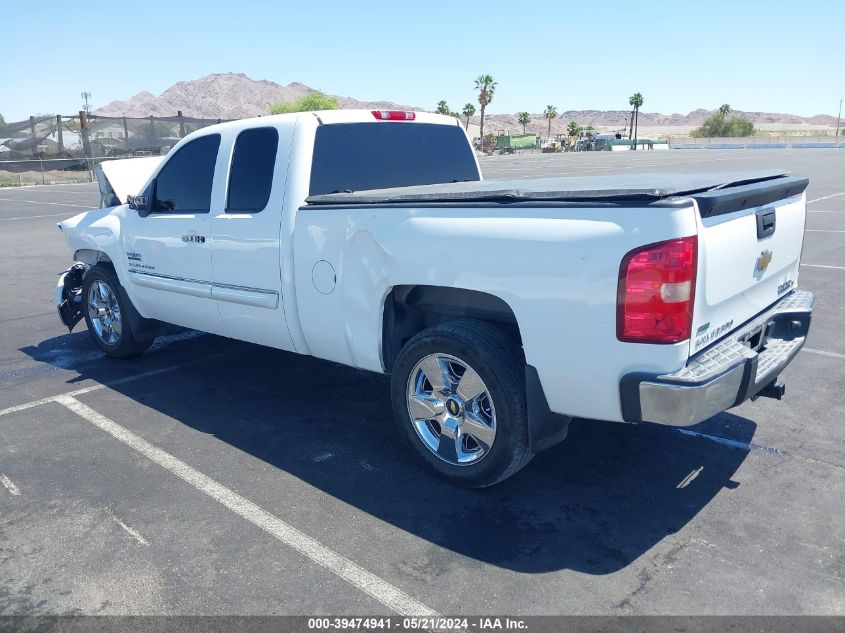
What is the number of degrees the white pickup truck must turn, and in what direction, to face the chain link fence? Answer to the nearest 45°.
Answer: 0° — it already faces it

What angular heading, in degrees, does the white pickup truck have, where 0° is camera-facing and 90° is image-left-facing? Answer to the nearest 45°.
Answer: approximately 135°
